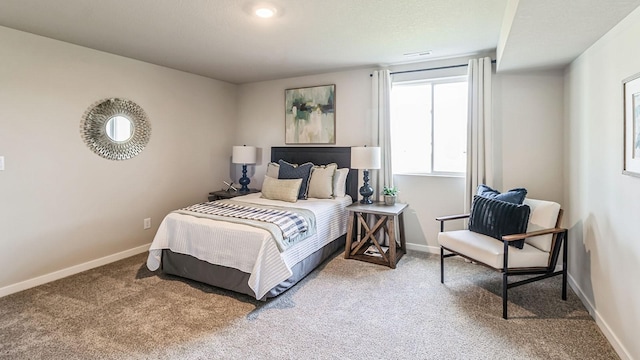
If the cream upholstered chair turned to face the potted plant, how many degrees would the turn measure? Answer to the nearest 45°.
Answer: approximately 90° to its right

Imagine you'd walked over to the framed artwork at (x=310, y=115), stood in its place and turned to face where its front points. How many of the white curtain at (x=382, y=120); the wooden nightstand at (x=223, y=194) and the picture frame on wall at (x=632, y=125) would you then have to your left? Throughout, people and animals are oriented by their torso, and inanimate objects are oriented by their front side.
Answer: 2

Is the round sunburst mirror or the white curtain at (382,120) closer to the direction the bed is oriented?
the round sunburst mirror

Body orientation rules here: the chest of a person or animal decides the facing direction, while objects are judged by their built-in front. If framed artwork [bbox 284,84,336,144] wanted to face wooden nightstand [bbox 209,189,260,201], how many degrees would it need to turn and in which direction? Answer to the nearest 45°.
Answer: approximately 45° to its right

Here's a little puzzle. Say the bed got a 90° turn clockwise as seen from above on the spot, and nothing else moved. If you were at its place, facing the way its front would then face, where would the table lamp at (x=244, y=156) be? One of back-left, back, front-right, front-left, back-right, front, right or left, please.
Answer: front-right

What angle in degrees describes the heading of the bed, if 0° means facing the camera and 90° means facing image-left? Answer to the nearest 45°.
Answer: approximately 45°

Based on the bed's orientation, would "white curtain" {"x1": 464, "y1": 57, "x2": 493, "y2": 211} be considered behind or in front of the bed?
behind

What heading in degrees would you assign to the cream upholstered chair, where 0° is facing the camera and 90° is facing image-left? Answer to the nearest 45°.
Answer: approximately 45°

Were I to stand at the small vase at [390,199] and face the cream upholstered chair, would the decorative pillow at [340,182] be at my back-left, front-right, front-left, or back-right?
back-right
